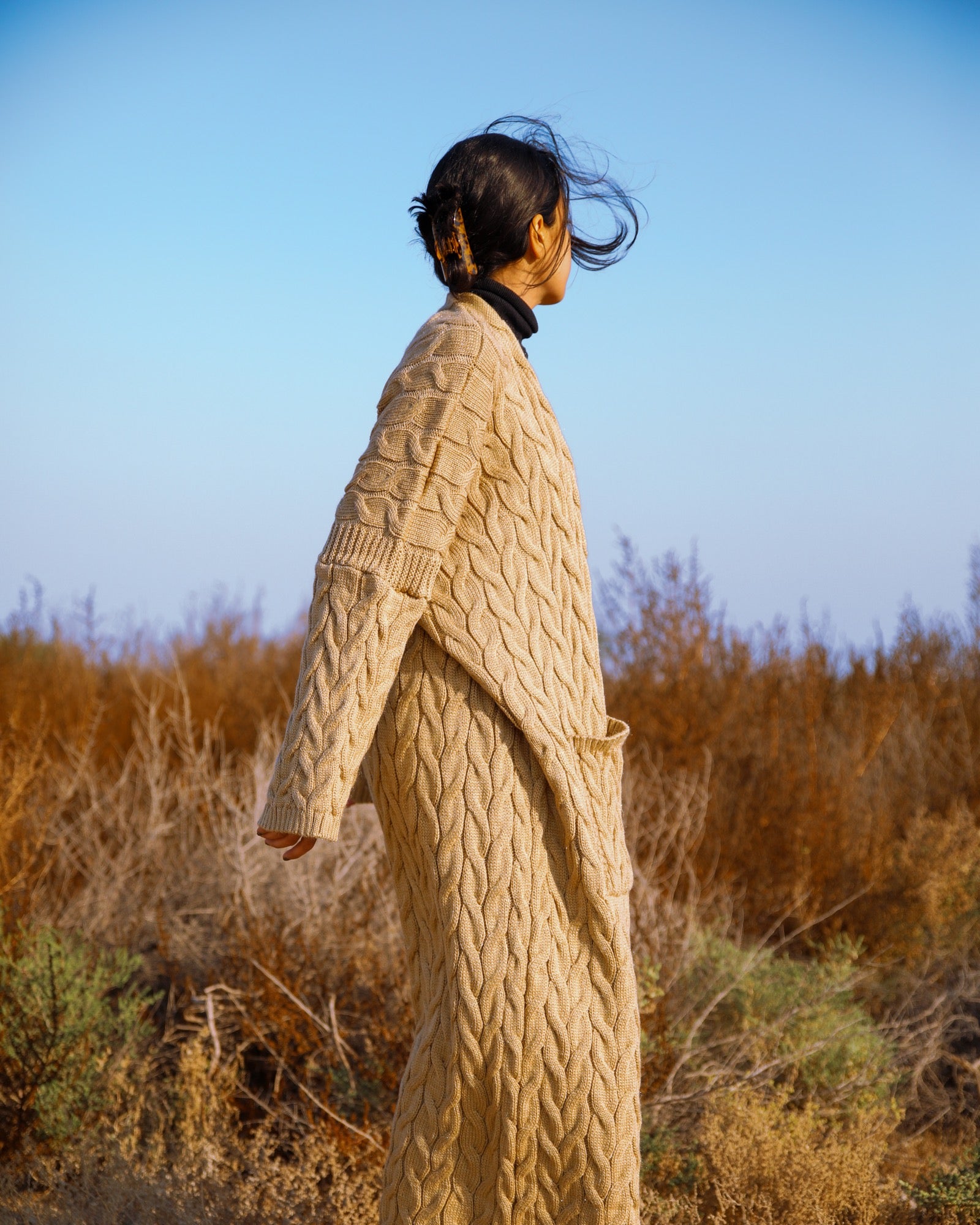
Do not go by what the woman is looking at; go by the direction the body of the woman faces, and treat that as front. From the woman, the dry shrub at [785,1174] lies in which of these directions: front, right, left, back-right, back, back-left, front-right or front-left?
front-left

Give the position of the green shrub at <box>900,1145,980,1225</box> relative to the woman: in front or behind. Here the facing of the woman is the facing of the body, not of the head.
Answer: in front

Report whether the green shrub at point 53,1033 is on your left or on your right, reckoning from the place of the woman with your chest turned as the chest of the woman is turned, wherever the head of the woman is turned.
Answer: on your left

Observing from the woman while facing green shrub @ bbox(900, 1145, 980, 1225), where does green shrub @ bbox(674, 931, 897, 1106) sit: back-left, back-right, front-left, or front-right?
front-left

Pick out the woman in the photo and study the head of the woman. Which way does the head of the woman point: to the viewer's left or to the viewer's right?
to the viewer's right

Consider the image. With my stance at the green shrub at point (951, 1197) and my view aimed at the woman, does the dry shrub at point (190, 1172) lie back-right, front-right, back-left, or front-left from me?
front-right

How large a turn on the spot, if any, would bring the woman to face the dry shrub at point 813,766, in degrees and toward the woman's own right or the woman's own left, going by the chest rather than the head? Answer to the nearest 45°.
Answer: approximately 45° to the woman's own left

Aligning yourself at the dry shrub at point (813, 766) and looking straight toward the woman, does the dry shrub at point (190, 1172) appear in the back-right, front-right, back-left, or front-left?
front-right

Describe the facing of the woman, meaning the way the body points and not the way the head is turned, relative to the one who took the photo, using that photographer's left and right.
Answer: facing to the right of the viewer

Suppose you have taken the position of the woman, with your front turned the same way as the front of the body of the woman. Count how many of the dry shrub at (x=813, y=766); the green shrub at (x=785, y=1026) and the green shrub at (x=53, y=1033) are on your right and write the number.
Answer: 0

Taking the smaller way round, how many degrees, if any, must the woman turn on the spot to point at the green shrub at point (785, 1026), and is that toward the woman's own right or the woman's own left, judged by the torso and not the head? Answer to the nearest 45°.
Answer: approximately 45° to the woman's own left
